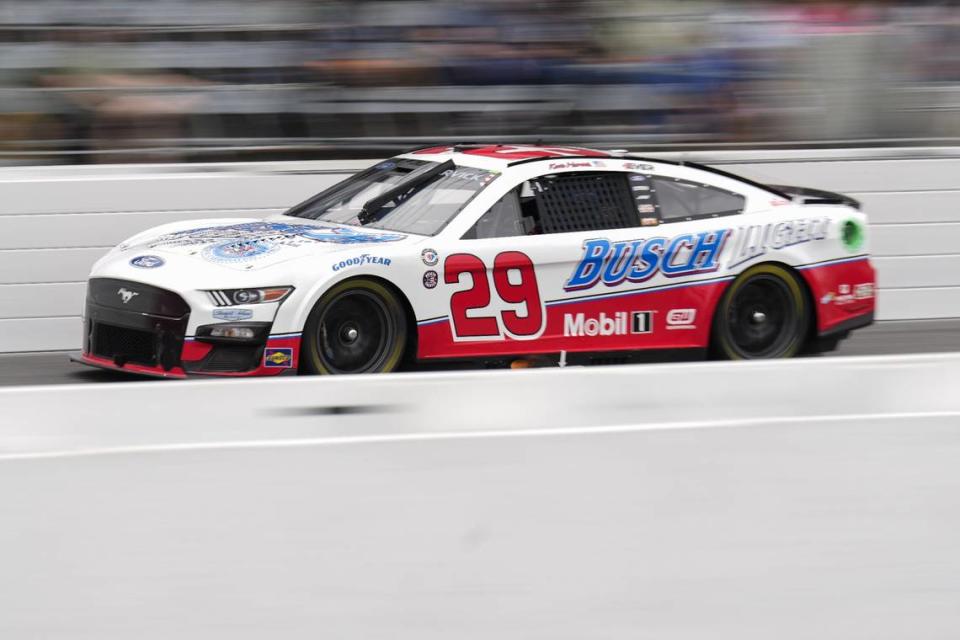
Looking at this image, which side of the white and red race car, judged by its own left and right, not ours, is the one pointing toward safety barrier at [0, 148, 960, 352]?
right
